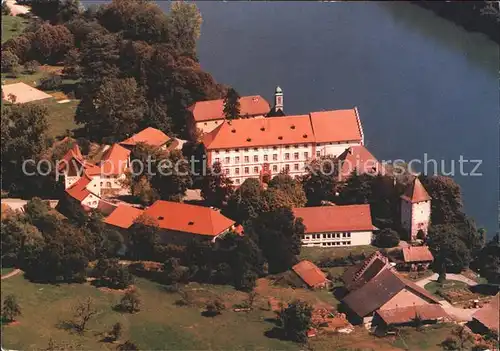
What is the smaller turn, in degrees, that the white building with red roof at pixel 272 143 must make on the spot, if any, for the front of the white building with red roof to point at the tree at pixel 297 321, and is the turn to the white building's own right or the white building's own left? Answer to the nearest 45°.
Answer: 0° — it already faces it

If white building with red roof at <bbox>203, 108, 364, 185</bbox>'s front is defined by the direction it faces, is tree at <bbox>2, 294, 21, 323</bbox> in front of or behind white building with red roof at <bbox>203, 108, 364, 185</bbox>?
in front

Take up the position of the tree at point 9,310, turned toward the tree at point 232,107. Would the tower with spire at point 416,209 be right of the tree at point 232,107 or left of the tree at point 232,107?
right

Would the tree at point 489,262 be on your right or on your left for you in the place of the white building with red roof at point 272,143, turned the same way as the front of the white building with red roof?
on your left

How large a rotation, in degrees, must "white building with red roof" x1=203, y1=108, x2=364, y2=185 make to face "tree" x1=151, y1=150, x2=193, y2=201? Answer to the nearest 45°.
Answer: approximately 45° to its right

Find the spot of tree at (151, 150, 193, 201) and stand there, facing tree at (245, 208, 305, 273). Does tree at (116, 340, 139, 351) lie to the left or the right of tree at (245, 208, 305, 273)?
right

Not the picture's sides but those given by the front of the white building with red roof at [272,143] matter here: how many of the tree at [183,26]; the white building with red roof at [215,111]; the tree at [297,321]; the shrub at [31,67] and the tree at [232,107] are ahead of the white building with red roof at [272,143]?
1

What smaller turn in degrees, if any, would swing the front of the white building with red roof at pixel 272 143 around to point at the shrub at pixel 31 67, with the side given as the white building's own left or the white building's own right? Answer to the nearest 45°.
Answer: approximately 135° to the white building's own right

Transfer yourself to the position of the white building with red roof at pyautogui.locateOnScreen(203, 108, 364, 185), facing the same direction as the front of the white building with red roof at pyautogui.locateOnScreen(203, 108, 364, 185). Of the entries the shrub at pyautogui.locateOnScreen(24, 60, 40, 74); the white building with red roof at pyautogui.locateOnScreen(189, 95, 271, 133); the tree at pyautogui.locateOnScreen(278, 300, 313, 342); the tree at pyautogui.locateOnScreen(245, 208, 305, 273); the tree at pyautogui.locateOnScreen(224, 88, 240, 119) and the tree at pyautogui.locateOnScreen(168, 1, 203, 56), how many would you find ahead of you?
2

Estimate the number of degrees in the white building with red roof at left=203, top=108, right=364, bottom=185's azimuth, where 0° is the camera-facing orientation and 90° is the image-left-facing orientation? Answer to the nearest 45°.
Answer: approximately 0°

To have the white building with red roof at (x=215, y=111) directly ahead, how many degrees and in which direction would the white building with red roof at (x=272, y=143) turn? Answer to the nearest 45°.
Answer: approximately 135° to its right

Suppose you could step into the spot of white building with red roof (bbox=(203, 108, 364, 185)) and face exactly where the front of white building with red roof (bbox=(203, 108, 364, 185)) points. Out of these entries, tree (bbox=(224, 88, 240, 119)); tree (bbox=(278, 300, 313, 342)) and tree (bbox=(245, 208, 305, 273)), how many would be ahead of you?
2

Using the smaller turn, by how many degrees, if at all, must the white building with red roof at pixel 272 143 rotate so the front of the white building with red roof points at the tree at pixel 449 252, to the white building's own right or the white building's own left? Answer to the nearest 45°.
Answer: approximately 45° to the white building's own left

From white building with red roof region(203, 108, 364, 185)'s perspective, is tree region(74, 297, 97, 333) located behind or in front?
in front

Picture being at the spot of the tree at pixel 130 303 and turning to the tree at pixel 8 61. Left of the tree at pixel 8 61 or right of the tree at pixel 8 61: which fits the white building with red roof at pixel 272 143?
right

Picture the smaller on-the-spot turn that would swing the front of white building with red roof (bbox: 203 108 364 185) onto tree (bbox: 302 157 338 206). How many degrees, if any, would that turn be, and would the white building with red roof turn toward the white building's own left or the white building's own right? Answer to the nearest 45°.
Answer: approximately 45° to the white building's own left
